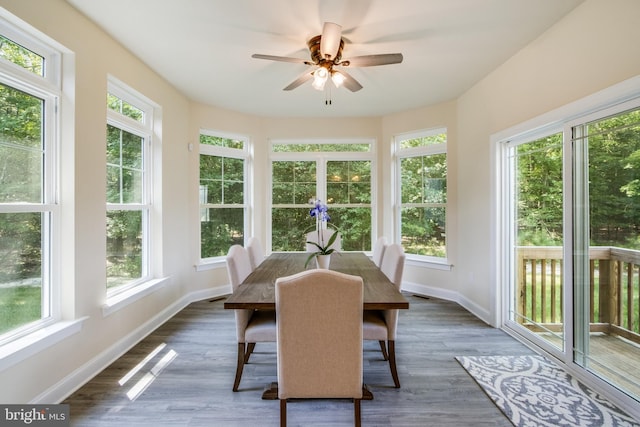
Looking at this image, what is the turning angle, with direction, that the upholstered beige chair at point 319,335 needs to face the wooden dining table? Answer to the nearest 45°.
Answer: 0° — it already faces it

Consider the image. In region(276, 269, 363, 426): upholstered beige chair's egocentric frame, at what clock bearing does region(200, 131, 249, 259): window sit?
The window is roughly at 11 o'clock from the upholstered beige chair.

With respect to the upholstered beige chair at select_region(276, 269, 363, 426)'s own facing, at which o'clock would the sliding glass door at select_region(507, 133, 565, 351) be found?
The sliding glass door is roughly at 2 o'clock from the upholstered beige chair.

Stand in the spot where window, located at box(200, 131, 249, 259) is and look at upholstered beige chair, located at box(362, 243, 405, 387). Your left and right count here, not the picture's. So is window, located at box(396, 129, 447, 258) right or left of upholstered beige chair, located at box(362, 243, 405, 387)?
left

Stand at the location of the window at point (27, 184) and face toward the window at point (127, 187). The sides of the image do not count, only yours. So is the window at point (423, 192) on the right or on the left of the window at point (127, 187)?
right

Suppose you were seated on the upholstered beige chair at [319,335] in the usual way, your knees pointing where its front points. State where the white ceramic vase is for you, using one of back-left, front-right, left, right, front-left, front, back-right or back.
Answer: front

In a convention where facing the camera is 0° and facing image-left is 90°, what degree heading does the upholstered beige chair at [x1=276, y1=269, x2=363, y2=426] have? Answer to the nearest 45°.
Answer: approximately 180°

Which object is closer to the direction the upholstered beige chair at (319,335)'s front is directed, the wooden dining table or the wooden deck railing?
the wooden dining table

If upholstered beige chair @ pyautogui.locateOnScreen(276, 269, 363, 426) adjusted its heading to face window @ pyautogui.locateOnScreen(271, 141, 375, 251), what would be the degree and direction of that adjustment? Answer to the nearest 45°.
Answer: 0° — it already faces it

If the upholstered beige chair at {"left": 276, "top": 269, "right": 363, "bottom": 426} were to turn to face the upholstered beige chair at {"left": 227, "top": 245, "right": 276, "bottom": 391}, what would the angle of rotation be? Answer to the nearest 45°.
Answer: approximately 45° to its left

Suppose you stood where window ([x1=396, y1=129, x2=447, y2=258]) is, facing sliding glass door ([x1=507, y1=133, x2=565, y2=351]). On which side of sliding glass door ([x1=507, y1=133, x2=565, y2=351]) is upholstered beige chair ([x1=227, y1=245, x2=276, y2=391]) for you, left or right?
right

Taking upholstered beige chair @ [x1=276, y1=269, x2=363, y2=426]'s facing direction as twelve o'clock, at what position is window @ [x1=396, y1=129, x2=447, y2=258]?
The window is roughly at 1 o'clock from the upholstered beige chair.

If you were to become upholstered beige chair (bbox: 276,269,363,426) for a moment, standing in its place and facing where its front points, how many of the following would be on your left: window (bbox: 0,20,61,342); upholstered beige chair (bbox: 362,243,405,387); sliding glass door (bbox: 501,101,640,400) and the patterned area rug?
1

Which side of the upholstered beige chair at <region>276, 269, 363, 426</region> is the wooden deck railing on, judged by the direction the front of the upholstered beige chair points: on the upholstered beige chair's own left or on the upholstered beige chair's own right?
on the upholstered beige chair's own right

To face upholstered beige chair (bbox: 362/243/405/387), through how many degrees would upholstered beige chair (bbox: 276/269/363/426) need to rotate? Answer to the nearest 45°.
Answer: approximately 45° to its right

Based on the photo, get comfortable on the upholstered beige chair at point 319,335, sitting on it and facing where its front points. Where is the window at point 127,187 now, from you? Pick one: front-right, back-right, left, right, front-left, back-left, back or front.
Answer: front-left

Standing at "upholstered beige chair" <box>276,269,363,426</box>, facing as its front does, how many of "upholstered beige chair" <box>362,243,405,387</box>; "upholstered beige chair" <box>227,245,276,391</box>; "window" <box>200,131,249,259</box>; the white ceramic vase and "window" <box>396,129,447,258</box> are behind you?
0

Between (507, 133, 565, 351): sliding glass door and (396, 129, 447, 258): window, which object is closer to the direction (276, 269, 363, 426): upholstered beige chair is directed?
the window

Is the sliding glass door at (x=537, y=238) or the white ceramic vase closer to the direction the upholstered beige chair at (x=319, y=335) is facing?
the white ceramic vase

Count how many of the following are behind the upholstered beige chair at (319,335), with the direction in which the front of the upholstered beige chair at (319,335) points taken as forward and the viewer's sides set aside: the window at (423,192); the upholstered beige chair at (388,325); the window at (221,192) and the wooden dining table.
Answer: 0

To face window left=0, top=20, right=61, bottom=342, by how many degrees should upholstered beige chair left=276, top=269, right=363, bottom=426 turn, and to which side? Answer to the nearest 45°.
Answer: approximately 90° to its left
